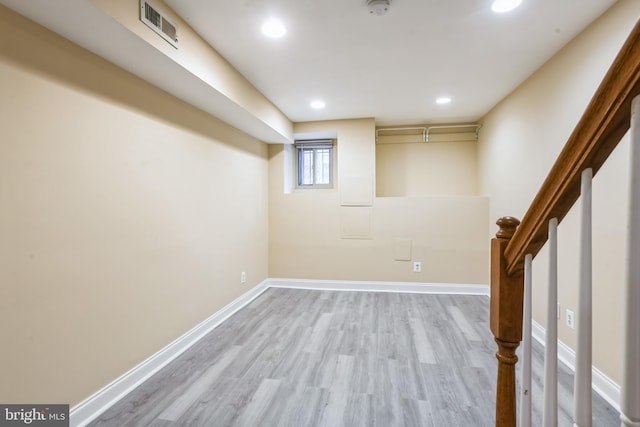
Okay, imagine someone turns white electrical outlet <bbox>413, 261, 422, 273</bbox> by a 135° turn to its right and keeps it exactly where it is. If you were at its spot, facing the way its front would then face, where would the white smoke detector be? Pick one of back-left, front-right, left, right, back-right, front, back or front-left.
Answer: back-left

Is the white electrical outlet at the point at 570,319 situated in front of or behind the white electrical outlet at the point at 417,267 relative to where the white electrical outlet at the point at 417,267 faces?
in front

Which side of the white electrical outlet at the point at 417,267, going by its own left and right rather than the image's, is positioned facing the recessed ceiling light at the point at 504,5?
front

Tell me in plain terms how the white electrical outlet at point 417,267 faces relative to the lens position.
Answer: facing the viewer

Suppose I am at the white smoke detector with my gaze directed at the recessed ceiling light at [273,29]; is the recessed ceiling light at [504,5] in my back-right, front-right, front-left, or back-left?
back-right

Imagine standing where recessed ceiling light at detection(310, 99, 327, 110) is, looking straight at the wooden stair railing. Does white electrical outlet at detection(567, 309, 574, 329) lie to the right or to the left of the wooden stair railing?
left

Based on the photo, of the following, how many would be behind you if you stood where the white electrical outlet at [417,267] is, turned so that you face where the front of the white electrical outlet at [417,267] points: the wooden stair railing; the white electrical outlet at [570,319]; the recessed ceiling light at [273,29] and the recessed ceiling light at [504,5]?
0

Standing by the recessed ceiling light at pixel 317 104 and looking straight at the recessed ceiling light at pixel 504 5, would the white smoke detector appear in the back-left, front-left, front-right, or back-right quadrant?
front-right

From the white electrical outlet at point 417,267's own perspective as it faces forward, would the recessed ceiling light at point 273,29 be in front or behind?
in front

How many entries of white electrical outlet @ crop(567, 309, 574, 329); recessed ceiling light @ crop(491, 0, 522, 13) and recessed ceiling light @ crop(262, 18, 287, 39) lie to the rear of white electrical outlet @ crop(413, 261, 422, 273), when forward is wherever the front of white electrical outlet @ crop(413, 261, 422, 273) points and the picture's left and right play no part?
0

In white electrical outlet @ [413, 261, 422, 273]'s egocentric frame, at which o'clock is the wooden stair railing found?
The wooden stair railing is roughly at 12 o'clock from the white electrical outlet.
